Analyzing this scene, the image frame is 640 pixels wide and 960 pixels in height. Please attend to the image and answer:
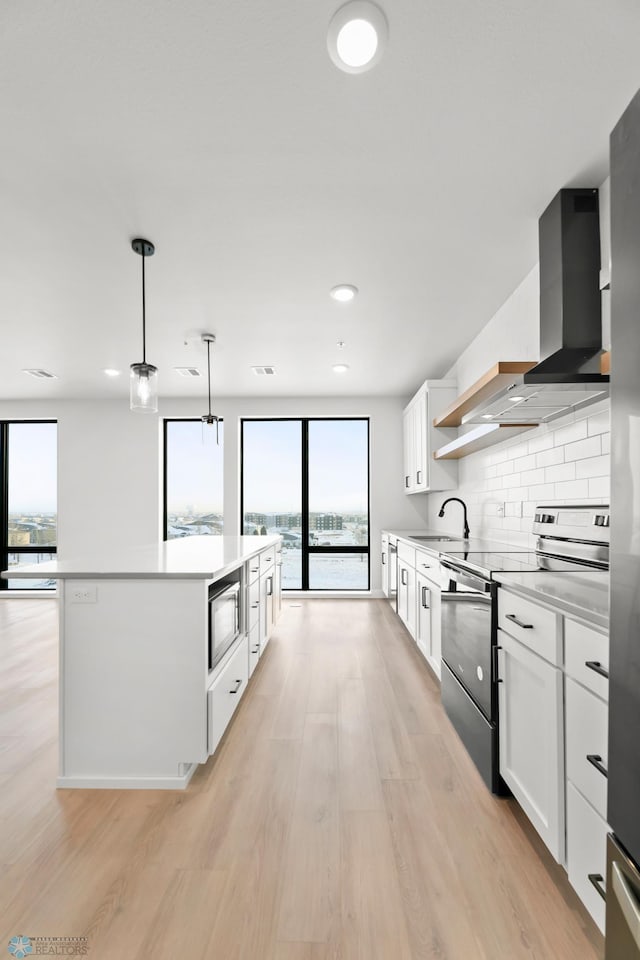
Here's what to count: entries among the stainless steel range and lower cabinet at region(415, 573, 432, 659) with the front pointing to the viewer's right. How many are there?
0

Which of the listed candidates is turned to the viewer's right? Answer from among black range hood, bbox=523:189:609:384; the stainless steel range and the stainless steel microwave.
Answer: the stainless steel microwave

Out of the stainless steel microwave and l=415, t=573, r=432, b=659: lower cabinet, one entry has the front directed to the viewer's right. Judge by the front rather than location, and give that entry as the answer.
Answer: the stainless steel microwave

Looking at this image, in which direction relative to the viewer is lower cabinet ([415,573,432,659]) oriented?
to the viewer's left

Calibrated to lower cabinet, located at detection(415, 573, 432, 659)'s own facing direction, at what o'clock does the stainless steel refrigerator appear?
The stainless steel refrigerator is roughly at 9 o'clock from the lower cabinet.

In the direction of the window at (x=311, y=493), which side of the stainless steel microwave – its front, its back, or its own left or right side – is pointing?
left

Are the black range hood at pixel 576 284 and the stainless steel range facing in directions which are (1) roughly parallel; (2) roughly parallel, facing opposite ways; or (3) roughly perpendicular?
roughly parallel

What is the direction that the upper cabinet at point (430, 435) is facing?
to the viewer's left

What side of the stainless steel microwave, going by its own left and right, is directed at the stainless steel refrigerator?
right

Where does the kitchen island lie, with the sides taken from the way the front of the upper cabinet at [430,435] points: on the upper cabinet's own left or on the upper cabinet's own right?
on the upper cabinet's own left

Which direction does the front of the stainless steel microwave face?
to the viewer's right

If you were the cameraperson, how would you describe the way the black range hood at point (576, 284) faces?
facing the viewer and to the left of the viewer

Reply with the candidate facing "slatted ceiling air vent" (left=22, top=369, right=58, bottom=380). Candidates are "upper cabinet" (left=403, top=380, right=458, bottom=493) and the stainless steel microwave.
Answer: the upper cabinet
